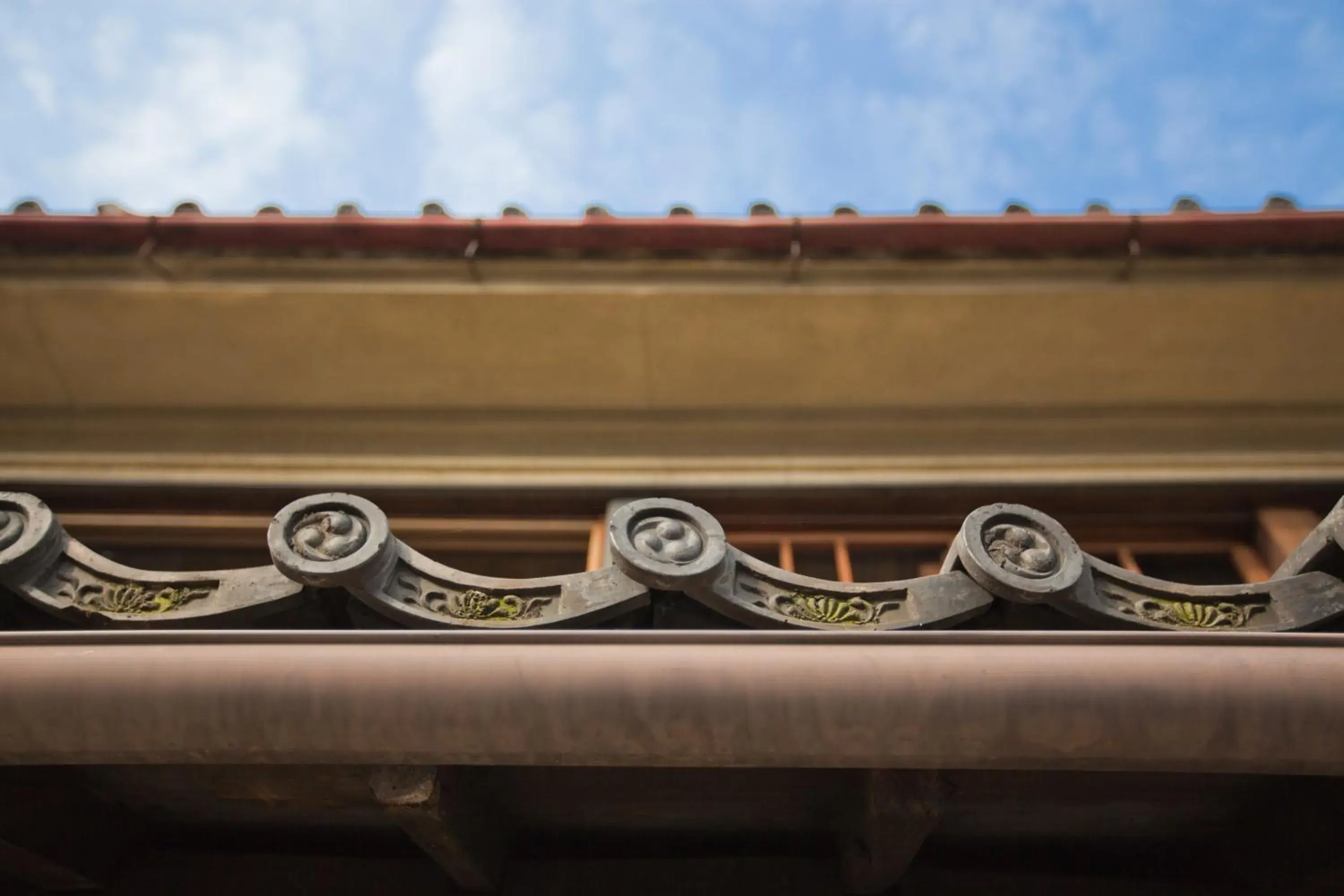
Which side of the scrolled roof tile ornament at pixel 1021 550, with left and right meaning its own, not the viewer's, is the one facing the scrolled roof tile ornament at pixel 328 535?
right

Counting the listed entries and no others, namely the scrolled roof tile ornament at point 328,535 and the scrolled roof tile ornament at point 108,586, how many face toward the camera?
2

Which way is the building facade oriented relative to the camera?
toward the camera

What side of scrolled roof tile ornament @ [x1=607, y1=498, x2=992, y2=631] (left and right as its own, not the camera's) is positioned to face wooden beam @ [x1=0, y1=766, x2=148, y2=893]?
right

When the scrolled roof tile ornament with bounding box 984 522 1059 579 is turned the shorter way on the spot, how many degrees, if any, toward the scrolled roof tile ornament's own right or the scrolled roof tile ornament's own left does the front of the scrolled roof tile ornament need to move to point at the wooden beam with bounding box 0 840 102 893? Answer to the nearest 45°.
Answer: approximately 90° to the scrolled roof tile ornament's own right

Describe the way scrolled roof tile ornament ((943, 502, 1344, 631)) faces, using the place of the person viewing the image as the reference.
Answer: facing the viewer

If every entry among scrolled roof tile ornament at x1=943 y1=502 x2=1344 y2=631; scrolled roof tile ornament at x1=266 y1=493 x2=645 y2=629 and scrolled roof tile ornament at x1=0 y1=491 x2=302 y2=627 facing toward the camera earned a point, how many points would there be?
3

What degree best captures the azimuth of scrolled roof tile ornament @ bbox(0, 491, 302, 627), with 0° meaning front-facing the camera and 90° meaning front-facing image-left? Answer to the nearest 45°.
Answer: approximately 0°

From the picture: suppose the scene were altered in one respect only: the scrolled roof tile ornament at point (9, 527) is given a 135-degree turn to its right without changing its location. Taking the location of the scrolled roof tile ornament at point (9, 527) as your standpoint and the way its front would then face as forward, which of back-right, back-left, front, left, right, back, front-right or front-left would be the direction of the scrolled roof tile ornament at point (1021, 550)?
back

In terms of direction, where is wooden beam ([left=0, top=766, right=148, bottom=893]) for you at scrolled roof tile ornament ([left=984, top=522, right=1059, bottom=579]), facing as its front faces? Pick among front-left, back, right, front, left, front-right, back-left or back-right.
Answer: right

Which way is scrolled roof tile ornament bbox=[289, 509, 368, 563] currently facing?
toward the camera

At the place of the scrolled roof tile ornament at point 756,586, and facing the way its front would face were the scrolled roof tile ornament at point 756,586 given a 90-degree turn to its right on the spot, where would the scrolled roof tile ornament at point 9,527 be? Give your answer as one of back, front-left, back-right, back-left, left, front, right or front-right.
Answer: front
